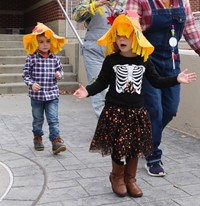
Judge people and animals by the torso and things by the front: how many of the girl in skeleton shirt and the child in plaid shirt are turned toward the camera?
2

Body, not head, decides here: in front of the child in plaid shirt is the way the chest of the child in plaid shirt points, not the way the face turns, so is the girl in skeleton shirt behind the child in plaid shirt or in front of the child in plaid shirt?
in front

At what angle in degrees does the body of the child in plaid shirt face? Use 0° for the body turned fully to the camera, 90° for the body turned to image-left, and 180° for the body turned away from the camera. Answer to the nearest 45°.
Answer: approximately 0°

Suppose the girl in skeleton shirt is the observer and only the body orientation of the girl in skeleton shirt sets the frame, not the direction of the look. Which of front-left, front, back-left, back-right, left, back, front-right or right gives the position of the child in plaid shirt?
back-right

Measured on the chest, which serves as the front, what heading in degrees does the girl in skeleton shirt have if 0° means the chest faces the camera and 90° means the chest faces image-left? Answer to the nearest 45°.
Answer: approximately 0°
